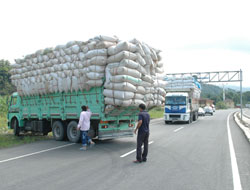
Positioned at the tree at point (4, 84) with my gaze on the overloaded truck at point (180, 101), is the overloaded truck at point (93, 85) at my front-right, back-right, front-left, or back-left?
front-right

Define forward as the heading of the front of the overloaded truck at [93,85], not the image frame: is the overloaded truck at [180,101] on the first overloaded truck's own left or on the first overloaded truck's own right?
on the first overloaded truck's own right

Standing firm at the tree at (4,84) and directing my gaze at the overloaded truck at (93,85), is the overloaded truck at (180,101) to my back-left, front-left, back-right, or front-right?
front-left
